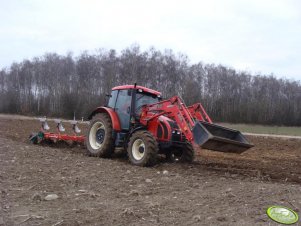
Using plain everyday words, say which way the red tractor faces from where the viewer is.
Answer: facing the viewer and to the right of the viewer
